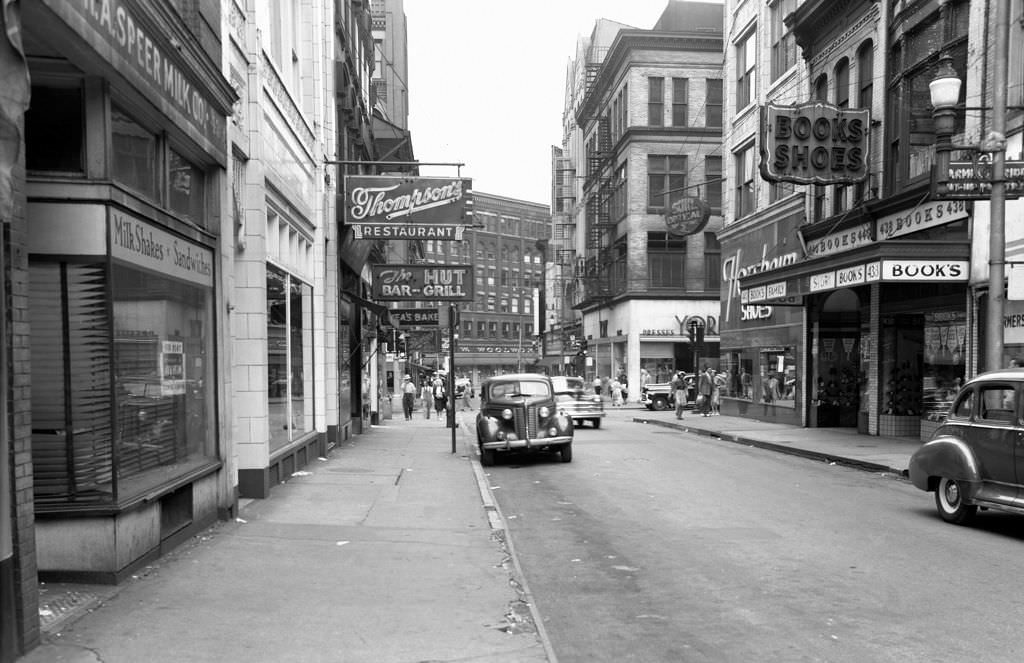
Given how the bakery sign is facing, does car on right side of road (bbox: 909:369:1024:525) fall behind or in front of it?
in front

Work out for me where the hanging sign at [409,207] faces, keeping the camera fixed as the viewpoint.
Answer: facing the viewer

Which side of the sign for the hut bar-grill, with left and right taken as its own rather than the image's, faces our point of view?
front

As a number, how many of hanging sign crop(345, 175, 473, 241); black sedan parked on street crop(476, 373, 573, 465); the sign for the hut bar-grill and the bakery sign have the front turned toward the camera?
4

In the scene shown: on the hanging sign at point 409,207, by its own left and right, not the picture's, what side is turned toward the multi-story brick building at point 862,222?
left

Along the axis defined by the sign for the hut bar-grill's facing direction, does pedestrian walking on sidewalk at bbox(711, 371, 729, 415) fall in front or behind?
behind

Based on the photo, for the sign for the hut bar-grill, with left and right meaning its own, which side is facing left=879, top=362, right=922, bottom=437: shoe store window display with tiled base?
left

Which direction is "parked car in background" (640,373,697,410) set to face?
to the viewer's left

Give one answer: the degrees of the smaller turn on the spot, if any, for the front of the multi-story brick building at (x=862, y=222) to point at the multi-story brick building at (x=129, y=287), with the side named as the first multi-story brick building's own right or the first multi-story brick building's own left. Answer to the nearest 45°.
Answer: approximately 45° to the first multi-story brick building's own left
